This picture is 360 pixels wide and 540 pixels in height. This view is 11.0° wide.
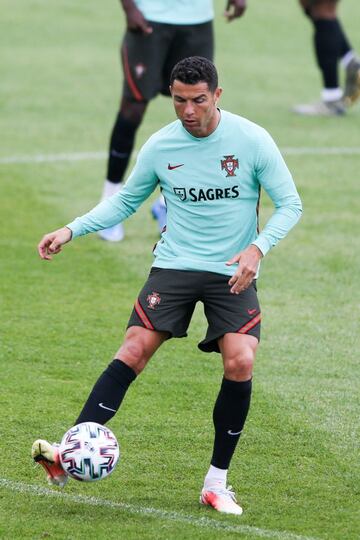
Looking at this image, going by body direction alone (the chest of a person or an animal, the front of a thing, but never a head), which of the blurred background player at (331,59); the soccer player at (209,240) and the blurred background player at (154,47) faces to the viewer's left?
the blurred background player at (331,59)

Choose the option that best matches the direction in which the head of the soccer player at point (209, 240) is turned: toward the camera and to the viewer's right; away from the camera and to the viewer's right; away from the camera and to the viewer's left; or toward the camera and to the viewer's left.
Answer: toward the camera and to the viewer's left

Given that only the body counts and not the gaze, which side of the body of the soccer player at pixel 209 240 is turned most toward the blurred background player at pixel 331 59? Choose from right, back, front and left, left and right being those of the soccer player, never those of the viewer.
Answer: back

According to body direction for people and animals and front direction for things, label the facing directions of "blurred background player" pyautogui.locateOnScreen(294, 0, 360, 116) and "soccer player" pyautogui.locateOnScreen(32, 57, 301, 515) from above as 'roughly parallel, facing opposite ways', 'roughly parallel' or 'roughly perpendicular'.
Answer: roughly perpendicular

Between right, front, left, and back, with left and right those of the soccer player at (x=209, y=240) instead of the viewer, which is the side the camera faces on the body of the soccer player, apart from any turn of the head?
front

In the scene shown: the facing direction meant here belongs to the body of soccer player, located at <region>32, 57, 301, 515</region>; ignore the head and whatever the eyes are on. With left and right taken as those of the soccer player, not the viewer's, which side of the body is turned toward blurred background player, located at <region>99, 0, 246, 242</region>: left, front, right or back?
back

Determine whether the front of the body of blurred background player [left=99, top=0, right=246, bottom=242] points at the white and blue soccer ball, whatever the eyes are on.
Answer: yes

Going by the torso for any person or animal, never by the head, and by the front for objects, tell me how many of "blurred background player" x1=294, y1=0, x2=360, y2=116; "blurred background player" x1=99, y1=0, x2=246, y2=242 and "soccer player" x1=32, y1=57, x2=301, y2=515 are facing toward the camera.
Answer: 2

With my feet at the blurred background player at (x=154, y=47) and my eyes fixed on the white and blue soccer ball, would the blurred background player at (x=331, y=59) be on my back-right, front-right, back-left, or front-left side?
back-left

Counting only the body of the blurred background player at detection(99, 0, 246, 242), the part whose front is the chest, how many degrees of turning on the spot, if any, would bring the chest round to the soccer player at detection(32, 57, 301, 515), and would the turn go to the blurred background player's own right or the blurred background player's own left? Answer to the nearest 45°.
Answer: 0° — they already face them
